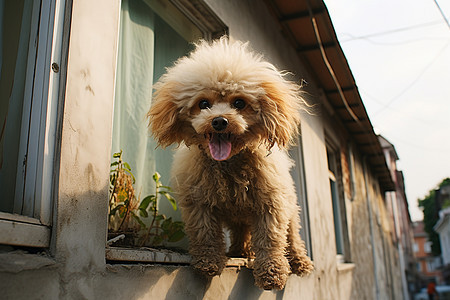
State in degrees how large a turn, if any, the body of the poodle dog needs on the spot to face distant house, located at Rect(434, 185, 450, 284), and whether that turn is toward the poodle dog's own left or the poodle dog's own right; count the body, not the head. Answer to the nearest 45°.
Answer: approximately 135° to the poodle dog's own left

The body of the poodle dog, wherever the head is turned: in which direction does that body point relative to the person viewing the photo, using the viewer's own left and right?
facing the viewer

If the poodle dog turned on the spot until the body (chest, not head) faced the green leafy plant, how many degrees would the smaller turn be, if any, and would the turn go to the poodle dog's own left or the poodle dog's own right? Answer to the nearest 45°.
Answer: approximately 135° to the poodle dog's own right
